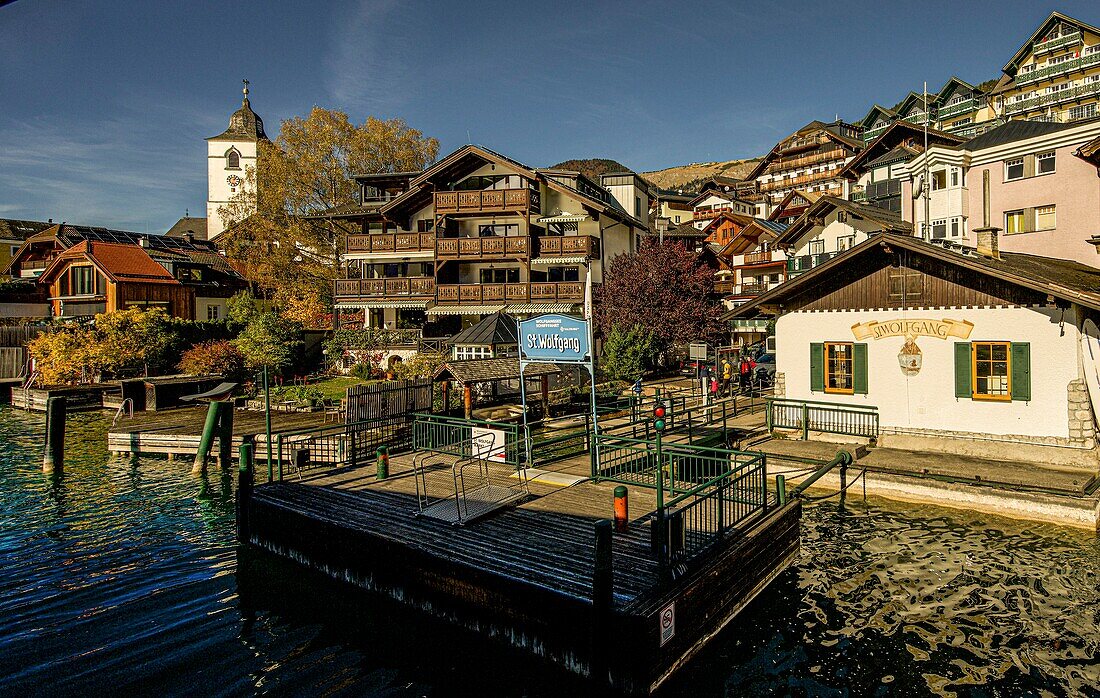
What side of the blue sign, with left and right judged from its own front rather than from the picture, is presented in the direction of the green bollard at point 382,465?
right

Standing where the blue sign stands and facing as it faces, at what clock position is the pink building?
The pink building is roughly at 8 o'clock from the blue sign.

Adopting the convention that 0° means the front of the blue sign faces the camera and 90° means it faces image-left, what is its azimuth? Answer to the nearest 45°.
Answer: approximately 0°

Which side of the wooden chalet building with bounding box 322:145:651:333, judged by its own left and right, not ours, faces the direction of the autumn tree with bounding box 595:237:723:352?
left

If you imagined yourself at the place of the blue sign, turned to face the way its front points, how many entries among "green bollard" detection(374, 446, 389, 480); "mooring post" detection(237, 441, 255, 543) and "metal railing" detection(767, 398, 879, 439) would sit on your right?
2

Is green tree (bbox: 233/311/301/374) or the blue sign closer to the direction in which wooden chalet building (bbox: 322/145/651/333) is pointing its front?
the blue sign

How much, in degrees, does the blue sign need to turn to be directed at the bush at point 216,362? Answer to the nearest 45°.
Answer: approximately 135° to its right

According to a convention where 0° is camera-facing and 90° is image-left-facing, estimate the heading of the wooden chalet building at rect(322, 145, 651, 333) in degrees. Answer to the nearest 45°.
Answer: approximately 0°

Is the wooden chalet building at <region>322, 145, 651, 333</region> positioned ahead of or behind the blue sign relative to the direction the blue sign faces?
behind

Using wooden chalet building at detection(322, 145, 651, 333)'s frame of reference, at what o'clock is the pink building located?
The pink building is roughly at 10 o'clock from the wooden chalet building.

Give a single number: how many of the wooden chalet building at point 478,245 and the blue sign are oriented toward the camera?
2

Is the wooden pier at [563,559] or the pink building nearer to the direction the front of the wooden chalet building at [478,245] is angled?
the wooden pier

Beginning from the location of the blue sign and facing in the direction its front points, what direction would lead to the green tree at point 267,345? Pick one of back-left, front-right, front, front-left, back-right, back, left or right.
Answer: back-right
